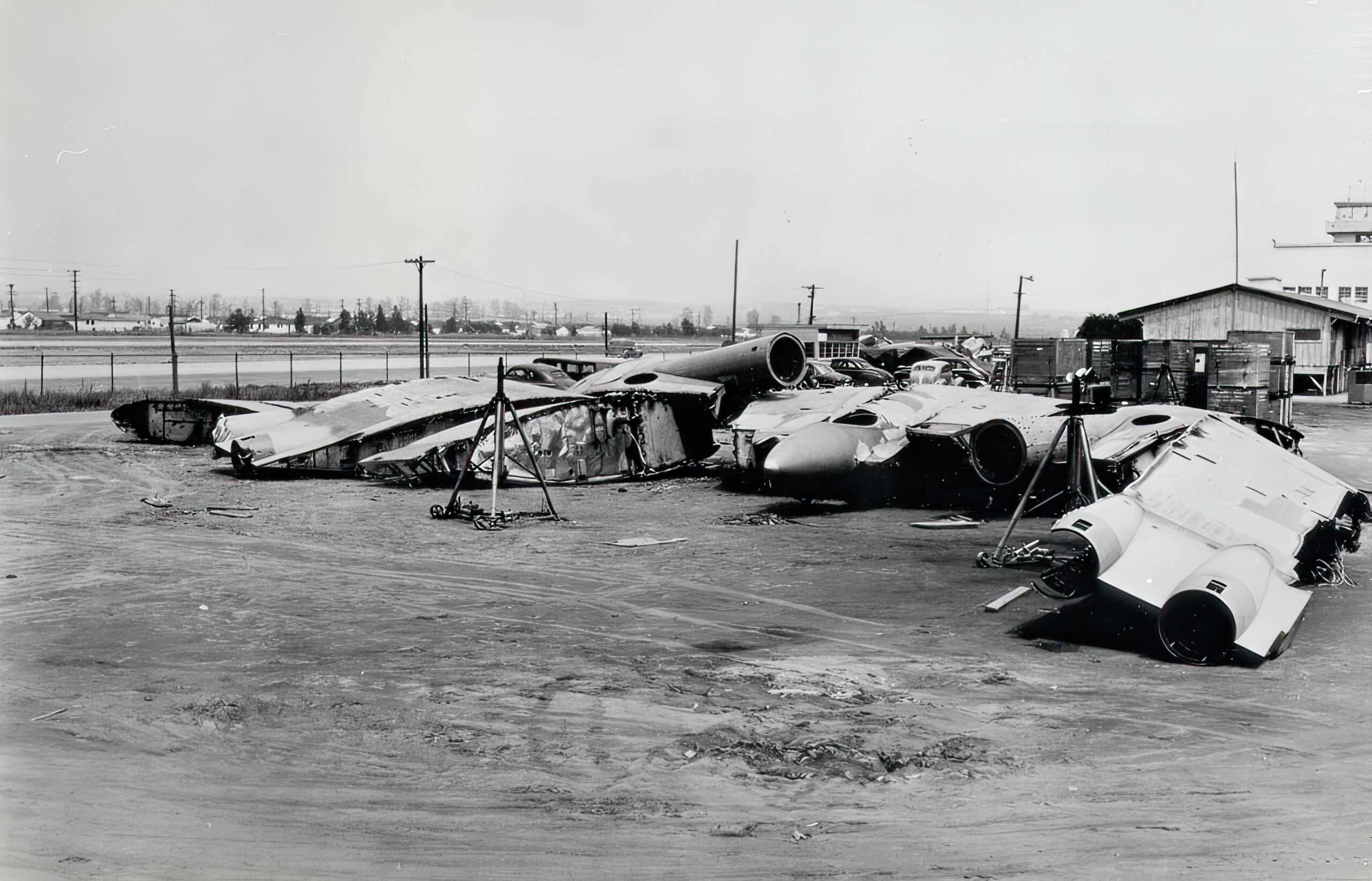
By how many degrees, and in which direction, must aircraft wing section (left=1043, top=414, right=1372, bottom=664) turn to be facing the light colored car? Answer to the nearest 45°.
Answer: approximately 135° to its right

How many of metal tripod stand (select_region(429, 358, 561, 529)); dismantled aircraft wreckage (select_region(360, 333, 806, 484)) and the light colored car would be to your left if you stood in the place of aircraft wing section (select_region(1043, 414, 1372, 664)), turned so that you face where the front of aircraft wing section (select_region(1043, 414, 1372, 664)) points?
0

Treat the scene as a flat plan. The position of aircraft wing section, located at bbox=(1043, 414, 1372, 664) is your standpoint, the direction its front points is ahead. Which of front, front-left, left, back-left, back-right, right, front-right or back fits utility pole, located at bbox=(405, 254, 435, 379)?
right

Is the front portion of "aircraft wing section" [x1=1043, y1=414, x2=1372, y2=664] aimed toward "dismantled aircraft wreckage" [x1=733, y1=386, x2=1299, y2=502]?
no

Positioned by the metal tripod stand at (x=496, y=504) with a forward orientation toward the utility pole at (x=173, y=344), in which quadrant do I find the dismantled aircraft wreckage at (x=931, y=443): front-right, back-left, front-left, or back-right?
back-right

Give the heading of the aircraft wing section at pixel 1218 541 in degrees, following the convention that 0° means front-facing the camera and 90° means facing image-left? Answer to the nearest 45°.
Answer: approximately 45°

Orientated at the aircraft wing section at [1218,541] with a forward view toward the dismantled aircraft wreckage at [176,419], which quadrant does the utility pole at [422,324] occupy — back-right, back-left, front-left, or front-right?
front-right

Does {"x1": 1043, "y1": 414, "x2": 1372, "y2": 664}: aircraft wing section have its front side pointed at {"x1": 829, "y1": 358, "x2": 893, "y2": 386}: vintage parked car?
no

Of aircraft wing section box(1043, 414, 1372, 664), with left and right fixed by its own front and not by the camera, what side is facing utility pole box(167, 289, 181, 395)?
right

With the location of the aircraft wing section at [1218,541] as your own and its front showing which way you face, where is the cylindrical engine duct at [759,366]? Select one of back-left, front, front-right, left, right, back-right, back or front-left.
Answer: right

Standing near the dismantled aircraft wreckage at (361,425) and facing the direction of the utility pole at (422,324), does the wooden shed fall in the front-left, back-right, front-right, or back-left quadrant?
front-right

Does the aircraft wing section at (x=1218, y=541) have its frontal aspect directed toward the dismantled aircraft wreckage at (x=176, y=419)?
no

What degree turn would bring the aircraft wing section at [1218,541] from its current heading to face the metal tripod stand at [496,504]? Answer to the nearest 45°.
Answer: approximately 45° to its right

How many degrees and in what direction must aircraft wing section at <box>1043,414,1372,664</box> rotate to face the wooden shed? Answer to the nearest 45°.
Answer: approximately 135° to its right

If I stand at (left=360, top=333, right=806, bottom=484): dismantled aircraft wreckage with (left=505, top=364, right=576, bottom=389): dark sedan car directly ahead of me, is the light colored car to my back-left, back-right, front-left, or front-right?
front-right

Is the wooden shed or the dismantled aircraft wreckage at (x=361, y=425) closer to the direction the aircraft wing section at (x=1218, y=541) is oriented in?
the dismantled aircraft wreckage
